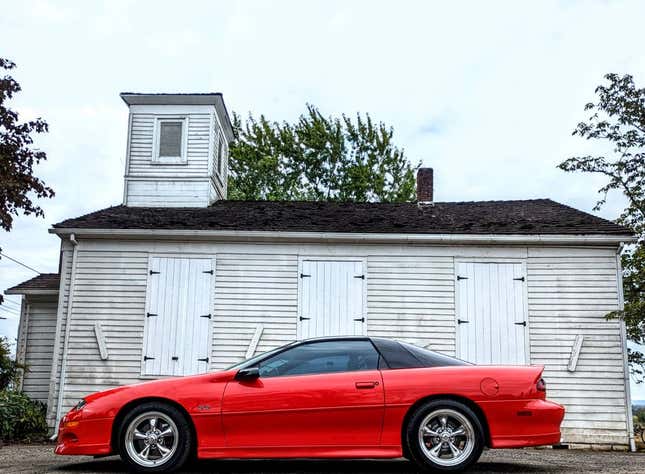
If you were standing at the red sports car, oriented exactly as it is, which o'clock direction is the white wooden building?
The white wooden building is roughly at 3 o'clock from the red sports car.

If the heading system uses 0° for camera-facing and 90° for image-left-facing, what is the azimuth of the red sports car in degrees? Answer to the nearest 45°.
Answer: approximately 90°
